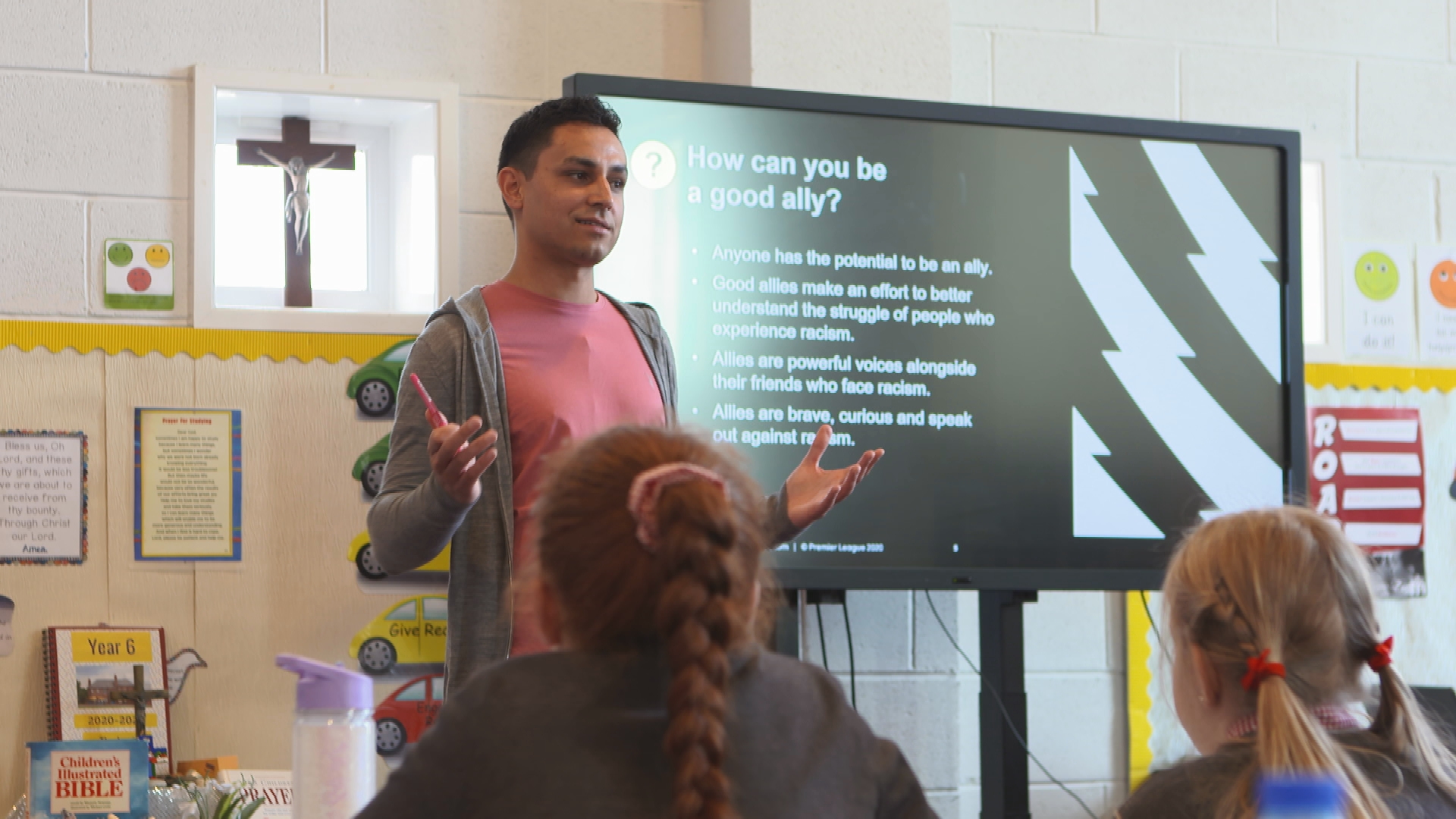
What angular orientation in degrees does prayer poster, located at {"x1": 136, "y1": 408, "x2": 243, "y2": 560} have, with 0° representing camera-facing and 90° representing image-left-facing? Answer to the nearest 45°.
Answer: approximately 0°

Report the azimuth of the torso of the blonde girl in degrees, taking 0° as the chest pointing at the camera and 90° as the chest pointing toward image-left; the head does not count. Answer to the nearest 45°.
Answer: approximately 135°

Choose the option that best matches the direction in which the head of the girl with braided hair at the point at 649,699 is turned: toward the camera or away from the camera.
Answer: away from the camera

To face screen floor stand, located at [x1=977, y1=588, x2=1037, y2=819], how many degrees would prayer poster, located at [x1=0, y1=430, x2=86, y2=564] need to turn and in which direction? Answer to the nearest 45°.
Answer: approximately 90° to its left

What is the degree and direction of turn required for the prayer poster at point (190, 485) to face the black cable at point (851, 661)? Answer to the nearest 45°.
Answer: approximately 90° to its left
